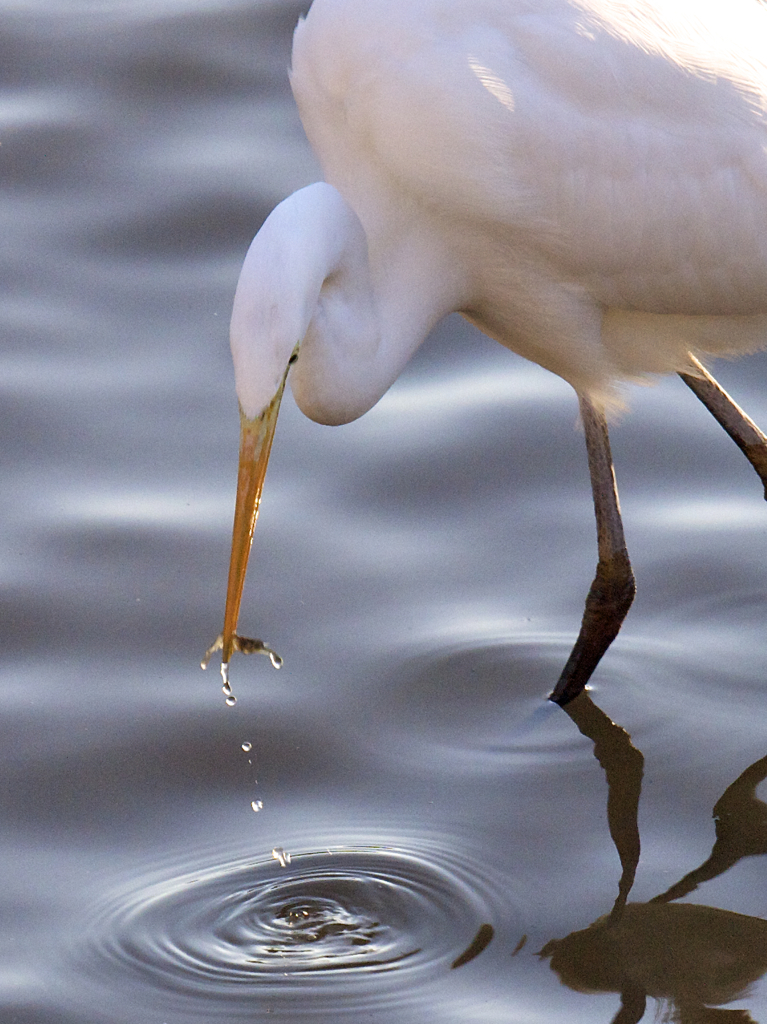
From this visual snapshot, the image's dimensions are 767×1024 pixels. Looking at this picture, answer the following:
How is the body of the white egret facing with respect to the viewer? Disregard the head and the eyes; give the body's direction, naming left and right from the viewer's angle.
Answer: facing to the left of the viewer
